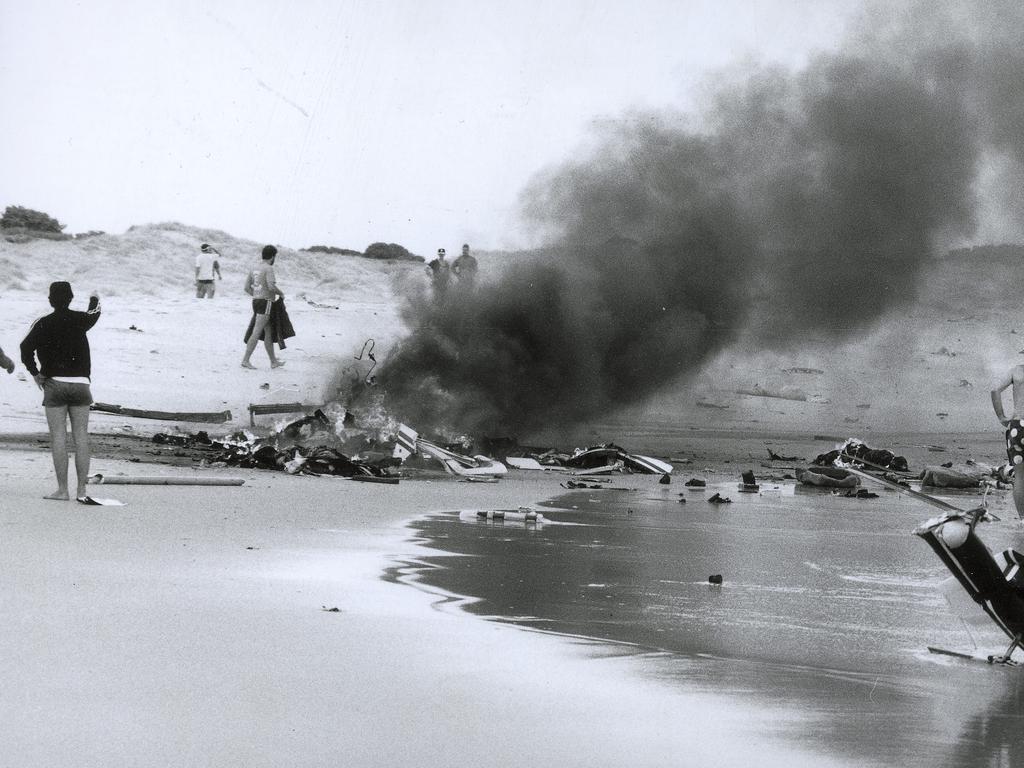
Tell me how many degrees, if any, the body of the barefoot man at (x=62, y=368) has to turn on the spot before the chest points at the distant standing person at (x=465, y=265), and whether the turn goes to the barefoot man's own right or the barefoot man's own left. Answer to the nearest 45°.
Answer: approximately 45° to the barefoot man's own right

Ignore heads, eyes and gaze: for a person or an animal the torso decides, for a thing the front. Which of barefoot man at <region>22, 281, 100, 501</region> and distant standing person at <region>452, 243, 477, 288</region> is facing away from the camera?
the barefoot man

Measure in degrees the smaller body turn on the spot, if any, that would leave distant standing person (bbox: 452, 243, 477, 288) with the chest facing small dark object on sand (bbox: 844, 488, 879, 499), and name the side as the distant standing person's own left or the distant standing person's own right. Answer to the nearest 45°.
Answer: approximately 45° to the distant standing person's own left

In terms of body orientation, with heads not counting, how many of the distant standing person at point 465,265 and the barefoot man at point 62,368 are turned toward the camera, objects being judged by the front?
1

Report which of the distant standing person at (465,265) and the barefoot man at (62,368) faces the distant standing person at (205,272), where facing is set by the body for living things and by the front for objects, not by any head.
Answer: the barefoot man

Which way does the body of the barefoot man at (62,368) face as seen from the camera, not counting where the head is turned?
away from the camera

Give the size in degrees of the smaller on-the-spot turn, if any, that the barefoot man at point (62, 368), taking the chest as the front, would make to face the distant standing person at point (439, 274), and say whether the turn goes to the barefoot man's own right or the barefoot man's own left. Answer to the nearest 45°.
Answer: approximately 45° to the barefoot man's own right

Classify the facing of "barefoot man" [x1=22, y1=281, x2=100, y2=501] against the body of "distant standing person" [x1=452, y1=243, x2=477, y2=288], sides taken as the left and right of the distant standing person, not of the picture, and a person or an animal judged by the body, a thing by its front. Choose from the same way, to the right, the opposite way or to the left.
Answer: the opposite way

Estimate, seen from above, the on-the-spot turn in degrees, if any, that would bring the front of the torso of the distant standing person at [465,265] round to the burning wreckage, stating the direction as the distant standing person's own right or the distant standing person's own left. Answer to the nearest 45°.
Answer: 0° — they already face it

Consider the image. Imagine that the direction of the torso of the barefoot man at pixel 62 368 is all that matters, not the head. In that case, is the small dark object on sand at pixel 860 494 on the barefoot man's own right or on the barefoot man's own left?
on the barefoot man's own right

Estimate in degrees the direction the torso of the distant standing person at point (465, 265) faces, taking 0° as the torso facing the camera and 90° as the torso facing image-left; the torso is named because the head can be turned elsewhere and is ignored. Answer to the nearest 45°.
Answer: approximately 0°

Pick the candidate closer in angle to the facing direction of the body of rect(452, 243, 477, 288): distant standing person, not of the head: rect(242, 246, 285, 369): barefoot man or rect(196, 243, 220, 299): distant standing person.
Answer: the barefoot man
